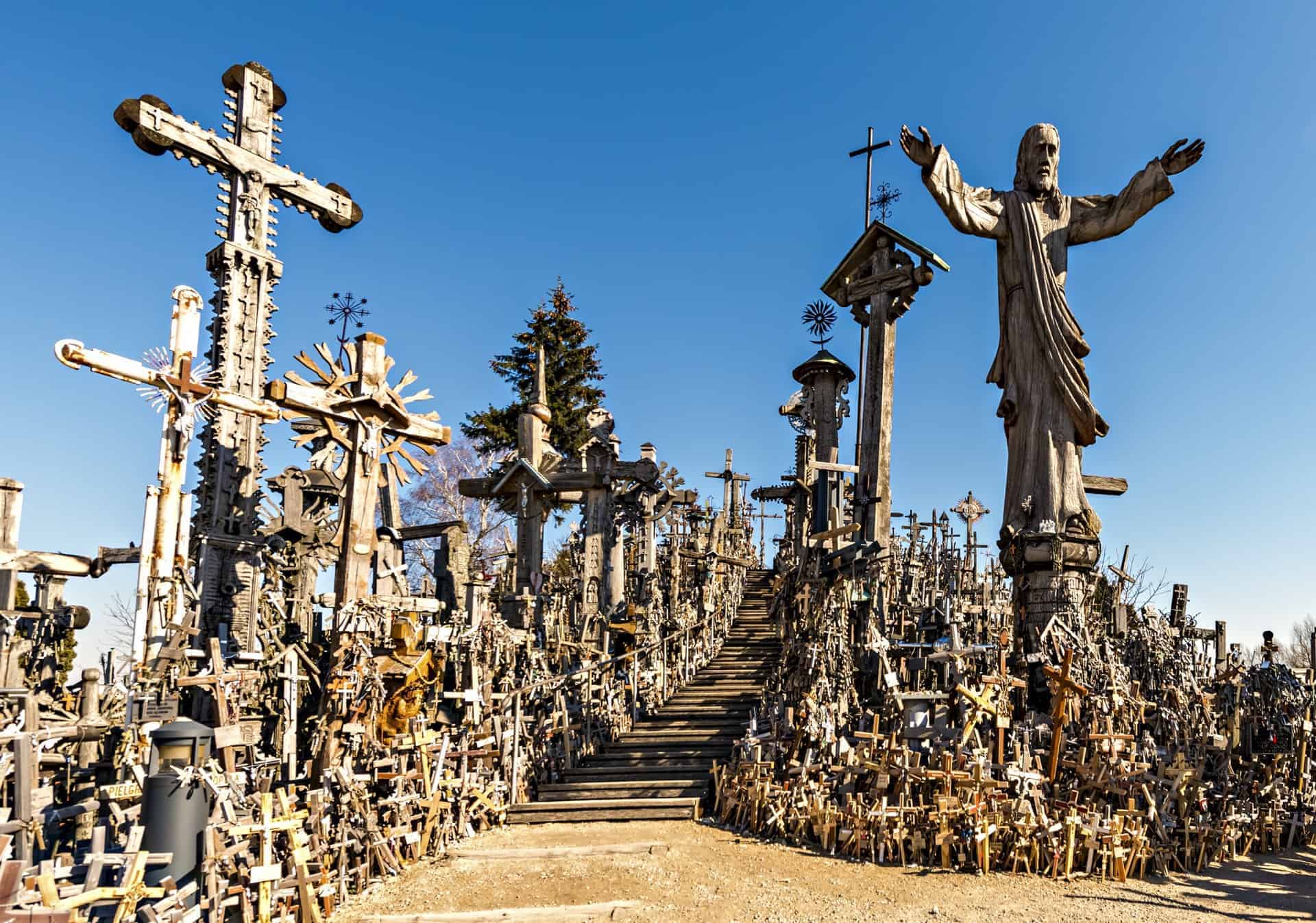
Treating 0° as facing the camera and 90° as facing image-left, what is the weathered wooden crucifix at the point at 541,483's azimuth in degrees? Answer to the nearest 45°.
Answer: approximately 0°

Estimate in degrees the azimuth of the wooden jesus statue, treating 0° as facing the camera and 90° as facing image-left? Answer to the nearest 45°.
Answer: approximately 0°

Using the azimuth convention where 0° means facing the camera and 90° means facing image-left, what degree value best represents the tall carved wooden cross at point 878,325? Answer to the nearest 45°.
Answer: approximately 45°

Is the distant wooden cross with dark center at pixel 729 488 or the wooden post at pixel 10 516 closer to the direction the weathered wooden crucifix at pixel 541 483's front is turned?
the wooden post

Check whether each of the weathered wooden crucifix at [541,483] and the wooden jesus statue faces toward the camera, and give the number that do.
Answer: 2

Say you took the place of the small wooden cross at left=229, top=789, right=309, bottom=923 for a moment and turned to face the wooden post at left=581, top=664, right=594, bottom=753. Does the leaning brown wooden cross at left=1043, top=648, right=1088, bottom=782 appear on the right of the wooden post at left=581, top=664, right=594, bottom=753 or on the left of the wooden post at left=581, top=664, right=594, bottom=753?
right

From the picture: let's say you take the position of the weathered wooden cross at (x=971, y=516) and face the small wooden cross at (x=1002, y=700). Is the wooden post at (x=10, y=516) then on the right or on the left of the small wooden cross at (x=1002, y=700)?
right

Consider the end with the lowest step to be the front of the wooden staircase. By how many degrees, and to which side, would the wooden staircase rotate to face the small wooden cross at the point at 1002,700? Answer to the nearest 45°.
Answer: approximately 45° to its left

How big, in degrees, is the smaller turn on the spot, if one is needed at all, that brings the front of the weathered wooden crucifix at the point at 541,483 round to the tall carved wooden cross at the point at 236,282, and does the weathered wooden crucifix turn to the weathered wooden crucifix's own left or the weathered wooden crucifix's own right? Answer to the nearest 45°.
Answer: approximately 45° to the weathered wooden crucifix's own right

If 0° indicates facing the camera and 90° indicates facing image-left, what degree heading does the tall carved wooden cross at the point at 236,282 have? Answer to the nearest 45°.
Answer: approximately 315°

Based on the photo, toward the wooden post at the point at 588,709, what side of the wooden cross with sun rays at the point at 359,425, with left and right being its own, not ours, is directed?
left
